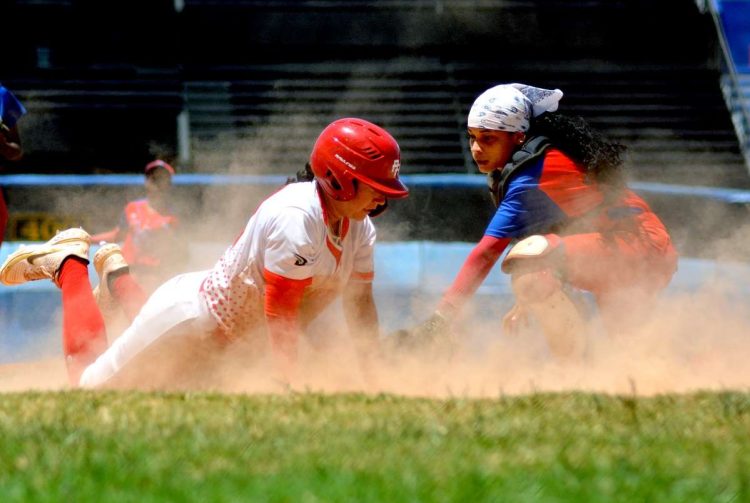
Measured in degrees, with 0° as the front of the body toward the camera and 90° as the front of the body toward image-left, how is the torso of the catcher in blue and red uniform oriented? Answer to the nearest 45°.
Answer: approximately 90°

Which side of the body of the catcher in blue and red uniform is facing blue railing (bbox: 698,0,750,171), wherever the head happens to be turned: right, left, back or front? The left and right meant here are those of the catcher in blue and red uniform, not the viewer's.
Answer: right

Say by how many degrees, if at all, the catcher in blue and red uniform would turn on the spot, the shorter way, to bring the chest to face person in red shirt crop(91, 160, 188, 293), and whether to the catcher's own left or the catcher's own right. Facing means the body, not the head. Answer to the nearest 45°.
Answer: approximately 45° to the catcher's own right

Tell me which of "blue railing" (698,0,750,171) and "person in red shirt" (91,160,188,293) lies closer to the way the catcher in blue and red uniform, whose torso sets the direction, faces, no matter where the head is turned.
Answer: the person in red shirt

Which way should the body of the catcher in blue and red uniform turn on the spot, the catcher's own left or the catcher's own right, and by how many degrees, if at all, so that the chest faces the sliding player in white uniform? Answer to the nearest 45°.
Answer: approximately 45° to the catcher's own left

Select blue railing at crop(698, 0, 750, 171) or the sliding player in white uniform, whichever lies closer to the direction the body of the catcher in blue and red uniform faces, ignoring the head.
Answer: the sliding player in white uniform

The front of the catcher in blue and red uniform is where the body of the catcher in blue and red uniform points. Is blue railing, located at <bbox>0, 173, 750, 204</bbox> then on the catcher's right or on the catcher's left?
on the catcher's right
